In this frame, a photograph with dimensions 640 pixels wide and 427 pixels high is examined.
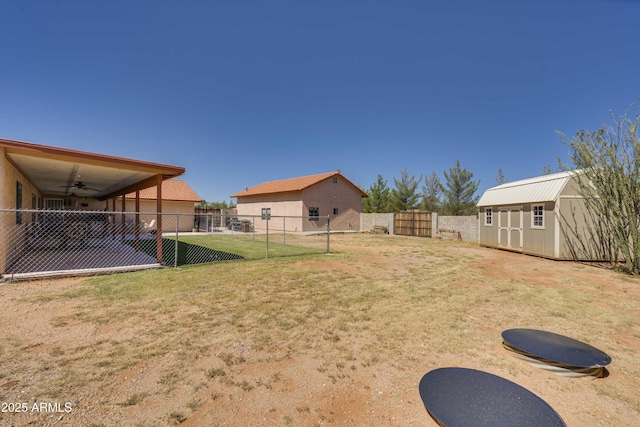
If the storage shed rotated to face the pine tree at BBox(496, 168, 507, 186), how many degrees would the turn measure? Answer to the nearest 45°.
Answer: approximately 135° to its right

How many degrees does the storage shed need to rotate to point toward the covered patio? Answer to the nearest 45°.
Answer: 0° — it already faces it

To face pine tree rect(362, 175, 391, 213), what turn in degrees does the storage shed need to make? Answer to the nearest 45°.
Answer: approximately 90° to its right

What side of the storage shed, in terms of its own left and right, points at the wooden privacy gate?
right

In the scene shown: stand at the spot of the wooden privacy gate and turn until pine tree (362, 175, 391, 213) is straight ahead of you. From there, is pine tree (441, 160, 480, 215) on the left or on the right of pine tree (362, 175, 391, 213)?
right

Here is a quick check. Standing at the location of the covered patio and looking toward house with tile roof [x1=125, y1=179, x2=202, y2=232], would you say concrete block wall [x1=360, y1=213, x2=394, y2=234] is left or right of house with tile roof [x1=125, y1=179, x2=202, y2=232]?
right

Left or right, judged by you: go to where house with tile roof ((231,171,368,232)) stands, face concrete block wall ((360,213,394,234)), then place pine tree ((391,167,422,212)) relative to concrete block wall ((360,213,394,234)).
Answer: left

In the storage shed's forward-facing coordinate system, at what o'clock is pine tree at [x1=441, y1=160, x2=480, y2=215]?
The pine tree is roughly at 4 o'clock from the storage shed.

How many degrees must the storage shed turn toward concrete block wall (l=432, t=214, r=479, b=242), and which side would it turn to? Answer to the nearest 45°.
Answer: approximately 90° to its right

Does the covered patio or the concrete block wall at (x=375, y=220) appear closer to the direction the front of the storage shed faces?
the covered patio

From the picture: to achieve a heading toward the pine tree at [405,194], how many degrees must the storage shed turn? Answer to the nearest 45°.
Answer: approximately 90° to its right

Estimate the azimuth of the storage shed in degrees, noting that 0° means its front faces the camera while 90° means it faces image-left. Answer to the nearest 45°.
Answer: approximately 45°

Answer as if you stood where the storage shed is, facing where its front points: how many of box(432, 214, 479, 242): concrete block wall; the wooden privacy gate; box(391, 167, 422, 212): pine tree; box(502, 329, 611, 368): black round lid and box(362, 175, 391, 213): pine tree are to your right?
4
